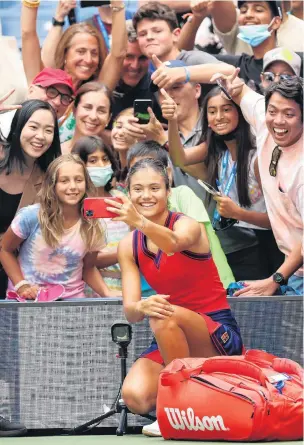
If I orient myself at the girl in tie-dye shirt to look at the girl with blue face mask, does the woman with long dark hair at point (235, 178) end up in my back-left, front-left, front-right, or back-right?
front-right

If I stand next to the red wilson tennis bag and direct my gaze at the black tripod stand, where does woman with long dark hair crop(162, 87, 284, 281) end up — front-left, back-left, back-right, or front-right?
front-right

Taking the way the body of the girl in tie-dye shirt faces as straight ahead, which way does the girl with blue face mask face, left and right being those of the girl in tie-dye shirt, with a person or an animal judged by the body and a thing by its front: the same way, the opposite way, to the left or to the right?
the same way

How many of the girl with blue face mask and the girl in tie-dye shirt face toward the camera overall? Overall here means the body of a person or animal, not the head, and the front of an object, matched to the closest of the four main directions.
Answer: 2

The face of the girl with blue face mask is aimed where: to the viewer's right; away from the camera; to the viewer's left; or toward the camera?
toward the camera

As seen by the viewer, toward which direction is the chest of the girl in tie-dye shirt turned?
toward the camera

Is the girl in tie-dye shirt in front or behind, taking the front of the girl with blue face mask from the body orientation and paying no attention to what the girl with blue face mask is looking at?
in front

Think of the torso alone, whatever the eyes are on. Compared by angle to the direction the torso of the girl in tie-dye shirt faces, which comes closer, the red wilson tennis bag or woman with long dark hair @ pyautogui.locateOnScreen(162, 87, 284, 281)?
the red wilson tennis bag

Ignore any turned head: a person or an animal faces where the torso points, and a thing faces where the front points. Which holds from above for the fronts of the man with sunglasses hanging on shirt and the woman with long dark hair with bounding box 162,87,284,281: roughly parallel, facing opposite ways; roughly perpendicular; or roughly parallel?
roughly parallel

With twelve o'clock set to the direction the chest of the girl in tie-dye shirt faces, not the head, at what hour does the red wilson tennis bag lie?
The red wilson tennis bag is roughly at 11 o'clock from the girl in tie-dye shirt.

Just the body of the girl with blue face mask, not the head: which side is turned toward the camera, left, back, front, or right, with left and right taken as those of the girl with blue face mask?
front

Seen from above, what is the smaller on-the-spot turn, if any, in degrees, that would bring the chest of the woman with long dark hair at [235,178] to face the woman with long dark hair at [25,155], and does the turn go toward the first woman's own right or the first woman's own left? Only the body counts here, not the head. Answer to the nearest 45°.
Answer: approximately 45° to the first woman's own right

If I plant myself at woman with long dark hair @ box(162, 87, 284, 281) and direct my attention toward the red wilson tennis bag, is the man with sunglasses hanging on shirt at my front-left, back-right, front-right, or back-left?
front-left

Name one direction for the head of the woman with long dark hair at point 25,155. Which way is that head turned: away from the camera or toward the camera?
toward the camera

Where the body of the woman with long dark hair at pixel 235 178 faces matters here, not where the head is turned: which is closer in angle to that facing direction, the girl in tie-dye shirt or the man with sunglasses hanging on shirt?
the girl in tie-dye shirt
